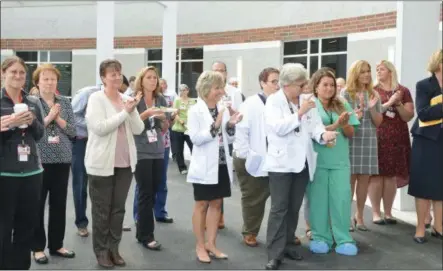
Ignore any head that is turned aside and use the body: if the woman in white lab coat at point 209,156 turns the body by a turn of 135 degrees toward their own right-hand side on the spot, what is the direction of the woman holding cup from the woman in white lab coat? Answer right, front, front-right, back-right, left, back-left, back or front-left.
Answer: front-left

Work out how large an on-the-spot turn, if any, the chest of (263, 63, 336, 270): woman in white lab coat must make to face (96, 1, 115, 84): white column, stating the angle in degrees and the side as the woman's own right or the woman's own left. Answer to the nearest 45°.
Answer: approximately 180°

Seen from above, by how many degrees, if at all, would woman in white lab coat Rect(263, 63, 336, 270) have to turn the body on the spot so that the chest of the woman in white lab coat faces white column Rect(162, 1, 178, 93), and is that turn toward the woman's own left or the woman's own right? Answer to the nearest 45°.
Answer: approximately 180°

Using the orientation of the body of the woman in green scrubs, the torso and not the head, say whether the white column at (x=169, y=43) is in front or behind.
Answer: behind

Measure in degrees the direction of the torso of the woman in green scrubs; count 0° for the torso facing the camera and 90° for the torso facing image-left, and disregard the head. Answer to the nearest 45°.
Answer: approximately 0°

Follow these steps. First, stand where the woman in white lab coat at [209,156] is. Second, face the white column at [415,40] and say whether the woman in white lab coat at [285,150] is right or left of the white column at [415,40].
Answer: right

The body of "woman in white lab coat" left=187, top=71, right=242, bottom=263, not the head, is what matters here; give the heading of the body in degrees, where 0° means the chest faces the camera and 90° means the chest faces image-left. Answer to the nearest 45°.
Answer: approximately 315°

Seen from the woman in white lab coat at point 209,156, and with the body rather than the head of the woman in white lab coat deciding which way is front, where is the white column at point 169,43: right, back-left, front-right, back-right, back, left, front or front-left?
back-left

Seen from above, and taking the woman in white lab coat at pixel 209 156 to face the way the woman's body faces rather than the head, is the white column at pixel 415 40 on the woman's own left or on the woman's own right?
on the woman's own left

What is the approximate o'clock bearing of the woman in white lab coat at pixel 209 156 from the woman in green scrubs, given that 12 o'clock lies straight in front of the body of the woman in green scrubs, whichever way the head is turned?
The woman in white lab coat is roughly at 2 o'clock from the woman in green scrubs.

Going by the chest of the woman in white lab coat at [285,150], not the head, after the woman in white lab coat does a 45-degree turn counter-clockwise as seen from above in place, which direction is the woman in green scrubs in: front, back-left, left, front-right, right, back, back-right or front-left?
front-left

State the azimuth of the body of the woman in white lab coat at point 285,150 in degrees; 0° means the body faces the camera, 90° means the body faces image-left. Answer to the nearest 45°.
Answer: approximately 315°

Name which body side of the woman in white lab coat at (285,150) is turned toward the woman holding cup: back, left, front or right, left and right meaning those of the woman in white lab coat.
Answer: right
